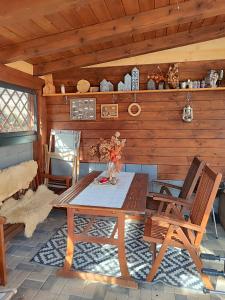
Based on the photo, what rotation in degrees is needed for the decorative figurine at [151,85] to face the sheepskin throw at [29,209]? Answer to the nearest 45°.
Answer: approximately 45° to its right

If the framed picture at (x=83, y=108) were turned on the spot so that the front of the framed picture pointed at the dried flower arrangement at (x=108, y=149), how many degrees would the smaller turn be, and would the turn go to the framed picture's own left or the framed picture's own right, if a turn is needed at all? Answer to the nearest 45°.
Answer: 0° — it already faces it

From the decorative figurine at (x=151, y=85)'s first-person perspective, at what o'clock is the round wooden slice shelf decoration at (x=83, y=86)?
The round wooden slice shelf decoration is roughly at 3 o'clock from the decorative figurine.

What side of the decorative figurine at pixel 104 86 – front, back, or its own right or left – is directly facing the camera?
front

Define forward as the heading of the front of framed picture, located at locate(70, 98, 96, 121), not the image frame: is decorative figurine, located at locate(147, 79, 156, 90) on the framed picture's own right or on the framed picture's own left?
on the framed picture's own left

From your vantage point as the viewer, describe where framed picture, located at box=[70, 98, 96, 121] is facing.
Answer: facing the viewer

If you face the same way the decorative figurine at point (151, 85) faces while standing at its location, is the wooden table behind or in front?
in front

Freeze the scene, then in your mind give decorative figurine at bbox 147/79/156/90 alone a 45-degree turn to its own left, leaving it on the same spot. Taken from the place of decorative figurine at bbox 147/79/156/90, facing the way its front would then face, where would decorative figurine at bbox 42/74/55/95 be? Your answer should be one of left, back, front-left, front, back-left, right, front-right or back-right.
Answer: back-right

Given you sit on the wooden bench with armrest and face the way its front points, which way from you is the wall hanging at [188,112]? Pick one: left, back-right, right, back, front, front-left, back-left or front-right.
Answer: front-left

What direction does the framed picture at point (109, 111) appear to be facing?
toward the camera

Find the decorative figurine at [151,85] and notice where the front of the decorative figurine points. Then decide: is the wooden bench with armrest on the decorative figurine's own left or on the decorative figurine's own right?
on the decorative figurine's own right

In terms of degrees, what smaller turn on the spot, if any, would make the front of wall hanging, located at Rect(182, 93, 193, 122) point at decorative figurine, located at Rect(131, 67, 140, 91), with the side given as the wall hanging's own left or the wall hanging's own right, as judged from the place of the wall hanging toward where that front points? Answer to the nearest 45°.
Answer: approximately 90° to the wall hanging's own right

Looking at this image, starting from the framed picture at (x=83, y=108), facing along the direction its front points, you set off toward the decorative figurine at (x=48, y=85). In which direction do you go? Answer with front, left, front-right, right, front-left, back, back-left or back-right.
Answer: right

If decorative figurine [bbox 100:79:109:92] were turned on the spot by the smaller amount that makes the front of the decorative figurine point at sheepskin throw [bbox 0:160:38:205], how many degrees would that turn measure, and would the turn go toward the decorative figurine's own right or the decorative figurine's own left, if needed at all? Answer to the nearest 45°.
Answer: approximately 45° to the decorative figurine's own right

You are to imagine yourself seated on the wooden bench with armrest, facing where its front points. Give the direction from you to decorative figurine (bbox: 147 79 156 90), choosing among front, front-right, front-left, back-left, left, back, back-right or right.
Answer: front-left

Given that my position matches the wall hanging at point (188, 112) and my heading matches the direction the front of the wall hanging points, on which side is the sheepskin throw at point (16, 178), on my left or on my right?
on my right
